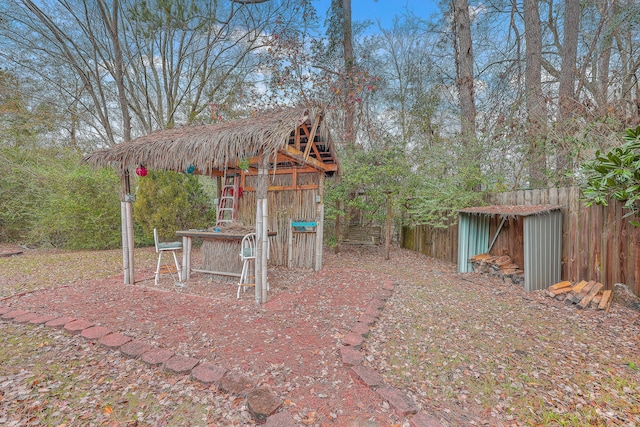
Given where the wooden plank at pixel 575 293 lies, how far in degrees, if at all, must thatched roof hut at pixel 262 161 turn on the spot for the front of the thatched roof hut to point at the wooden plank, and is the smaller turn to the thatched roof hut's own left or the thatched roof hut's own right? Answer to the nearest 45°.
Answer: approximately 90° to the thatched roof hut's own left

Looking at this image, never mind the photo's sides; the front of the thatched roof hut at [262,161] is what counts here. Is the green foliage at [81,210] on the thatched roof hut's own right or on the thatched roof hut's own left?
on the thatched roof hut's own right

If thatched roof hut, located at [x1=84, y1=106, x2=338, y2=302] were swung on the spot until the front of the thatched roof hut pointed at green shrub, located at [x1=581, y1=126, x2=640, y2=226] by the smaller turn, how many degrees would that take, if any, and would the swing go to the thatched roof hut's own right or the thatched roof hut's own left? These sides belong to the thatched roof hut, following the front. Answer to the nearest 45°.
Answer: approximately 90° to the thatched roof hut's own left

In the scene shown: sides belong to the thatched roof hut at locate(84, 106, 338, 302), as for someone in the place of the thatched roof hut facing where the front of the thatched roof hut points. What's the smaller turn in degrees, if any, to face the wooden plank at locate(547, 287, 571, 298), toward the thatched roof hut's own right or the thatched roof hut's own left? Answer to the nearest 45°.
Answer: approximately 90° to the thatched roof hut's own left

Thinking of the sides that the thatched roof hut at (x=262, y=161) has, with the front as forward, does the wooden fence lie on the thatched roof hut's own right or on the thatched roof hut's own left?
on the thatched roof hut's own left

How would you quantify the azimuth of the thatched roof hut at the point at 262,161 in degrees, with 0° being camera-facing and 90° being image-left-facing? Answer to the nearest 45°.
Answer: approximately 45°

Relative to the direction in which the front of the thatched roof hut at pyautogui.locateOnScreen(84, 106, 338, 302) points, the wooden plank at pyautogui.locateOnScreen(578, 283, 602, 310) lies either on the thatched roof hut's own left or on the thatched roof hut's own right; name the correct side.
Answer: on the thatched roof hut's own left

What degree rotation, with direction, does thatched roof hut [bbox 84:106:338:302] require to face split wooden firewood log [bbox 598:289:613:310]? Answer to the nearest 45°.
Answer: approximately 90° to its left

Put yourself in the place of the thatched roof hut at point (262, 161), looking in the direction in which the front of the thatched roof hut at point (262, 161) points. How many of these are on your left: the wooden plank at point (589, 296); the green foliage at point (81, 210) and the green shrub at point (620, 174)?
2
